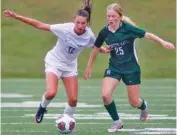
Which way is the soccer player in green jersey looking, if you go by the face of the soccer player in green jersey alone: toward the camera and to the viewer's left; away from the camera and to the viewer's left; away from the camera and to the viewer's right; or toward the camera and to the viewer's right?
toward the camera and to the viewer's left

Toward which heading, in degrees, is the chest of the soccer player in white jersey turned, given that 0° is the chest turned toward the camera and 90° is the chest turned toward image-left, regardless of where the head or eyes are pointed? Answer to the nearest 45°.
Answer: approximately 0°

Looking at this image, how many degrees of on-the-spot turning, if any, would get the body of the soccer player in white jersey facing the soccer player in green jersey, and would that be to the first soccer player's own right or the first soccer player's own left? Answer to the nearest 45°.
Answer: approximately 90° to the first soccer player's own left
